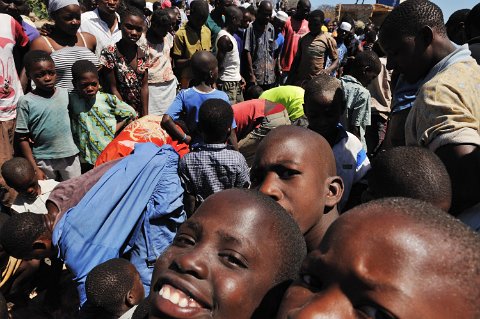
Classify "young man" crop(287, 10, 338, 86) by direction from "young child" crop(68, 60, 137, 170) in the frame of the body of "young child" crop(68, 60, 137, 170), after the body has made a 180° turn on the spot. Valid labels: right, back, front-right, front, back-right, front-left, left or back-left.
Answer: front-right

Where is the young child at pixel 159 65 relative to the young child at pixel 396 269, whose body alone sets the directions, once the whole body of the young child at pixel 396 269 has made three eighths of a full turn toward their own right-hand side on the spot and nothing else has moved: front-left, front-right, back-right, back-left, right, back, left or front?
front-left

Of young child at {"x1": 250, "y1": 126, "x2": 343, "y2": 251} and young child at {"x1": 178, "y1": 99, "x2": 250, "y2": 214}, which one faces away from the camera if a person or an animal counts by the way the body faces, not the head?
young child at {"x1": 178, "y1": 99, "x2": 250, "y2": 214}

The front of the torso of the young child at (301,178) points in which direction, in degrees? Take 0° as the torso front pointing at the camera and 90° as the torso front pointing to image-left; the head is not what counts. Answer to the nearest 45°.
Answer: approximately 45°

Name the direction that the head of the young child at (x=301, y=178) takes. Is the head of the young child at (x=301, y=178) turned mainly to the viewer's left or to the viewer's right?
to the viewer's left

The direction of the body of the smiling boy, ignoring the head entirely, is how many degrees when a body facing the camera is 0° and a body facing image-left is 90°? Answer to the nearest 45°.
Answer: approximately 45°

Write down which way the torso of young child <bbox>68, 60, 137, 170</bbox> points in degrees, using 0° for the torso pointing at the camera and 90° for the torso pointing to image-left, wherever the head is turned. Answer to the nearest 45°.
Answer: approximately 0°

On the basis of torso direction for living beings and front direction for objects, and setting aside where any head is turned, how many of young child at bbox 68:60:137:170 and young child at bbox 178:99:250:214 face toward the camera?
1

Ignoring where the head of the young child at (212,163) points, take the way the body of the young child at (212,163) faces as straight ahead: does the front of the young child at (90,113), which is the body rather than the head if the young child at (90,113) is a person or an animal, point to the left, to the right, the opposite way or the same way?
the opposite way

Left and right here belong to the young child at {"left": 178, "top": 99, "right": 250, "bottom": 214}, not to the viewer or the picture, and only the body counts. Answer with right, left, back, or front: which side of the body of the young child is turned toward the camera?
back
